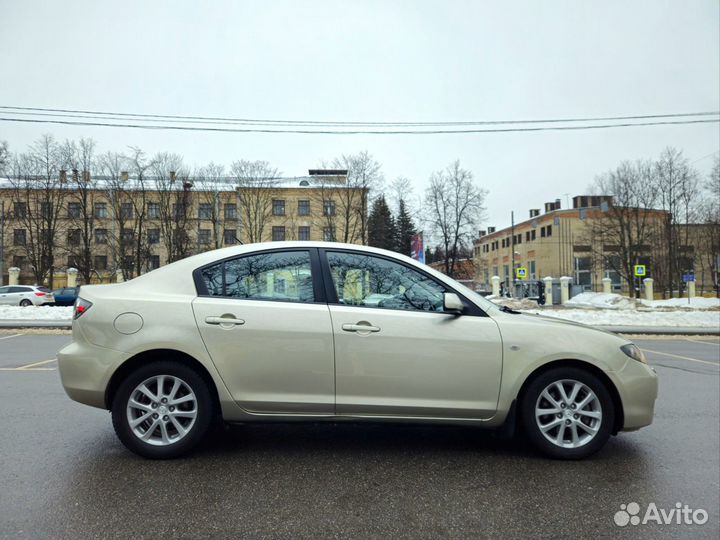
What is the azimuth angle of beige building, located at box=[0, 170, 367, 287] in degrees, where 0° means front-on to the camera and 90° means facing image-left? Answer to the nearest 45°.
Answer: approximately 0°

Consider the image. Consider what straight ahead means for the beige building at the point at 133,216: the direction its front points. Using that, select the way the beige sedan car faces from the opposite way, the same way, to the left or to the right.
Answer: to the left

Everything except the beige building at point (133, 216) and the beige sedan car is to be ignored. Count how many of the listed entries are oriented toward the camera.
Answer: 1

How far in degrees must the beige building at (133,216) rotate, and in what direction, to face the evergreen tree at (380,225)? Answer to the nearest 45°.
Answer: approximately 90° to its left

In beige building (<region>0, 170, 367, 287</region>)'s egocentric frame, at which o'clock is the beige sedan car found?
The beige sedan car is roughly at 12 o'clock from the beige building.

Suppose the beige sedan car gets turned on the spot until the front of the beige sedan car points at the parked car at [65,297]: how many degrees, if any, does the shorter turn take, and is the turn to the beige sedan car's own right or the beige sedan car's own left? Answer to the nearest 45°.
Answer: approximately 135° to the beige sedan car's own left

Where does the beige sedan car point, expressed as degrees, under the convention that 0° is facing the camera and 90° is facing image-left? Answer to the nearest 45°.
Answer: approximately 270°

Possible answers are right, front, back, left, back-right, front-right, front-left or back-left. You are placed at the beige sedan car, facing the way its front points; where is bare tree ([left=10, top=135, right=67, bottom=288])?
back-left

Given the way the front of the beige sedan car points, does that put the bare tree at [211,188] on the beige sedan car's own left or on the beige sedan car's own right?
on the beige sedan car's own left

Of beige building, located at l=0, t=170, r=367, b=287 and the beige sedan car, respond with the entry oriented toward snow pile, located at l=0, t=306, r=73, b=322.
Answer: the beige building
